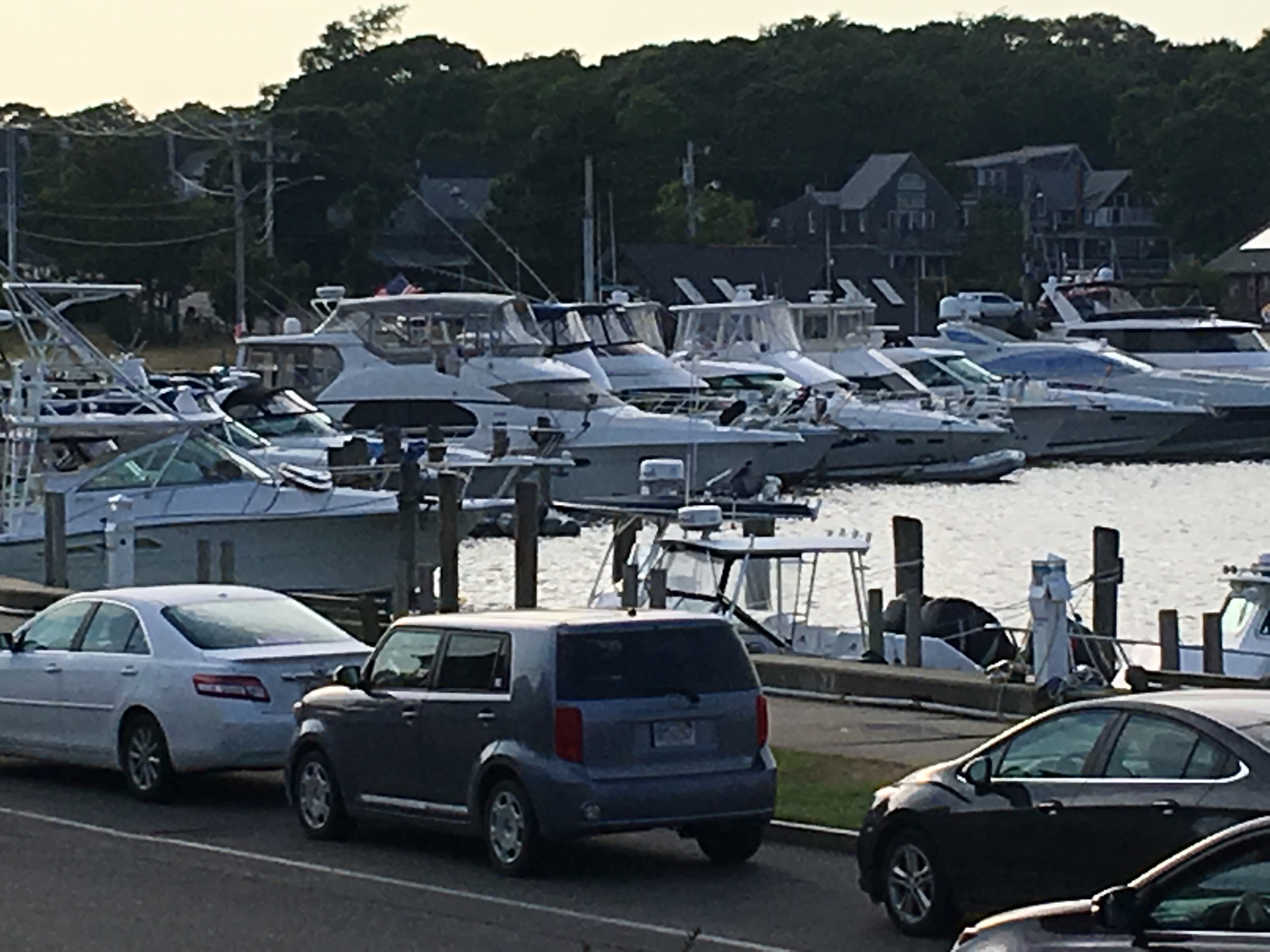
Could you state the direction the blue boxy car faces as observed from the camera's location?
facing away from the viewer and to the left of the viewer

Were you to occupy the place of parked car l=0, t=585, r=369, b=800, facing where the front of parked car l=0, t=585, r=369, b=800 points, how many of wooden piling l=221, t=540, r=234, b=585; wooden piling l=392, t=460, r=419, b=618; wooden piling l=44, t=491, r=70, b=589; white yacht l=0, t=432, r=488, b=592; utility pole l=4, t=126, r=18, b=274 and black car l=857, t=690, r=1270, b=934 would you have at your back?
1

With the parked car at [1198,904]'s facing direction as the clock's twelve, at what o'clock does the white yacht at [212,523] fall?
The white yacht is roughly at 2 o'clock from the parked car.

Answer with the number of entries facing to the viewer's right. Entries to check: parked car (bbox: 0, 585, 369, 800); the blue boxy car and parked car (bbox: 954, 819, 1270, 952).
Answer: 0

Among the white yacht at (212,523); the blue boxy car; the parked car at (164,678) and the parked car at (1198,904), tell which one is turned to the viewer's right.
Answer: the white yacht

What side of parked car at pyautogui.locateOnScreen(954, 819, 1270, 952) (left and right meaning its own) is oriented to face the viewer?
left

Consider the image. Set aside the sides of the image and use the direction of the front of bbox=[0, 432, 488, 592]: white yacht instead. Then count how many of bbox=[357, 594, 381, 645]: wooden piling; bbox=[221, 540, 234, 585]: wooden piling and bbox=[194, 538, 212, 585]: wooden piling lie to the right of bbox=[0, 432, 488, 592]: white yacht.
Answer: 3

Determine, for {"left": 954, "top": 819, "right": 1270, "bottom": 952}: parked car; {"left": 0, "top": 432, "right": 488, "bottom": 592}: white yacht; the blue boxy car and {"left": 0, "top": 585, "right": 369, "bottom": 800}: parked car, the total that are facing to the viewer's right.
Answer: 1

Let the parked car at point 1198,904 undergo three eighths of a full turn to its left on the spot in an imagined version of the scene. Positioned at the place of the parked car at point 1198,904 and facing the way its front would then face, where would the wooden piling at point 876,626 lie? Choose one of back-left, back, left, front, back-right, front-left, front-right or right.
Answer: back-left

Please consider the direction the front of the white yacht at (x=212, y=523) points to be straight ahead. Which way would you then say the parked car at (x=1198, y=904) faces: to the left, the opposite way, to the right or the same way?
the opposite way

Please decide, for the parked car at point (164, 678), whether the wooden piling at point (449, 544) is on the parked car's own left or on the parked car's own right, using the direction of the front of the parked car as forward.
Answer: on the parked car's own right

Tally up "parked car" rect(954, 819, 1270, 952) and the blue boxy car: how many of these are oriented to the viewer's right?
0

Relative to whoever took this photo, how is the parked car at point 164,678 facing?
facing away from the viewer and to the left of the viewer

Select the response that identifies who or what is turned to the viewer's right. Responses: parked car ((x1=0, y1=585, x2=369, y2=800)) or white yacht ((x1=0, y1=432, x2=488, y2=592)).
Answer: the white yacht

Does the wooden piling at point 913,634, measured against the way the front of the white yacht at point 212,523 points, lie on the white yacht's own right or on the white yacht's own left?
on the white yacht's own right

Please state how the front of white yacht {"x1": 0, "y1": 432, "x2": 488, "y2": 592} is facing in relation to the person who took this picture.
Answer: facing to the right of the viewer
